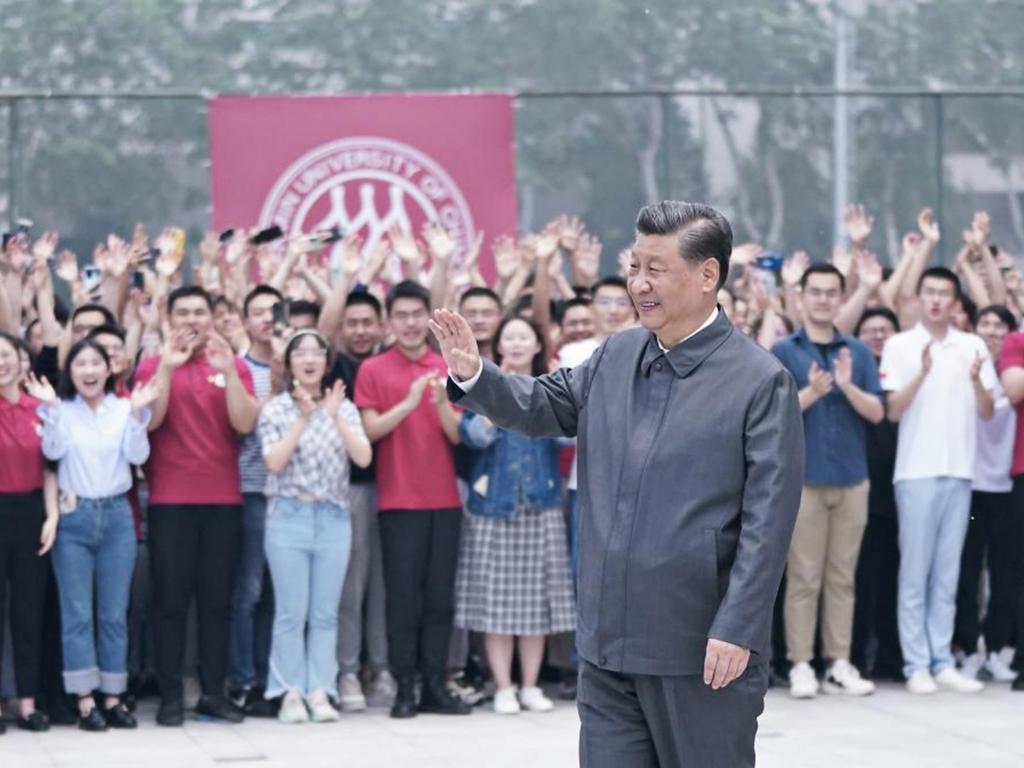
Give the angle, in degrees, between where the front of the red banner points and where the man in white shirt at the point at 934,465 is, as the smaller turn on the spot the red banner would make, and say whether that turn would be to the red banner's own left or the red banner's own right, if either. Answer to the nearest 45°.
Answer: approximately 45° to the red banner's own left

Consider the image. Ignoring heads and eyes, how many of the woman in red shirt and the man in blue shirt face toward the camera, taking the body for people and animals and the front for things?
2

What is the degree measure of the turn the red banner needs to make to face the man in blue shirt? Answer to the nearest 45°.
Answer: approximately 45° to its left

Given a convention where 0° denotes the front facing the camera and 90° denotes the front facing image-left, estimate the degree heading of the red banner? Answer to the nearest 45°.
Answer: approximately 0°

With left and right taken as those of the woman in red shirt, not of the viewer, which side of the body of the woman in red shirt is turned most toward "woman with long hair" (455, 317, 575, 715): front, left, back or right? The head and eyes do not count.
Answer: left

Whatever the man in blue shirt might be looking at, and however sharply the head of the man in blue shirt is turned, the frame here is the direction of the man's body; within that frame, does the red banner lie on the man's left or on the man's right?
on the man's right

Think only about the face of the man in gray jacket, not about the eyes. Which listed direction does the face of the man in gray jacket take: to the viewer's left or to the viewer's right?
to the viewer's left

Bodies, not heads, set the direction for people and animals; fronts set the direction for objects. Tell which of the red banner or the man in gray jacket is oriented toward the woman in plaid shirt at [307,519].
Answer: the red banner

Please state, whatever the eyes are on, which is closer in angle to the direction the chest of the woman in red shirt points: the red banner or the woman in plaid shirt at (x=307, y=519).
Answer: the woman in plaid shirt

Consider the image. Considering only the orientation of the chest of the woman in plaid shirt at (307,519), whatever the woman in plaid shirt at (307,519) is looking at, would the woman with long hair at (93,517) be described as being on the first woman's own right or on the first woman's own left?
on the first woman's own right

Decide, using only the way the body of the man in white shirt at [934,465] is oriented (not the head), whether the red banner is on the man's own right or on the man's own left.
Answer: on the man's own right
